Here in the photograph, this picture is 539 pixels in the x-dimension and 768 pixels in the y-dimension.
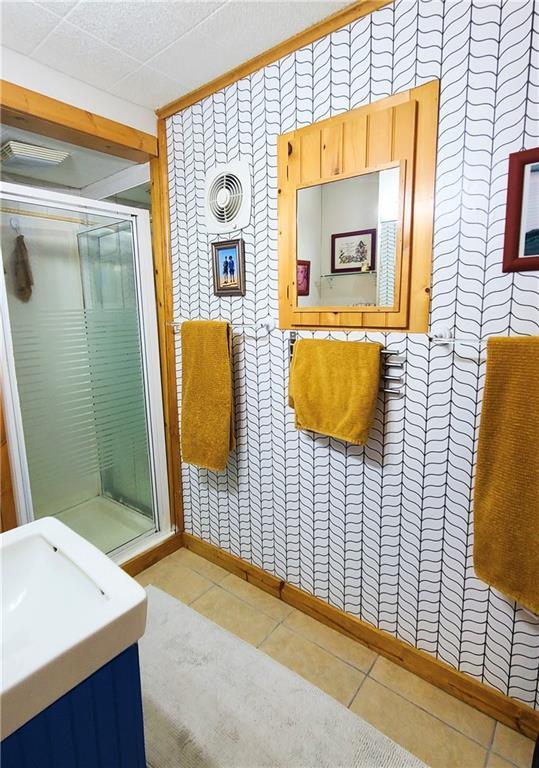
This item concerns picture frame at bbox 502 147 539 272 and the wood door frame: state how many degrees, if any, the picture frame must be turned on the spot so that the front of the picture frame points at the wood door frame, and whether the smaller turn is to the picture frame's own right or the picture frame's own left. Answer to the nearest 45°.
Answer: approximately 45° to the picture frame's own right

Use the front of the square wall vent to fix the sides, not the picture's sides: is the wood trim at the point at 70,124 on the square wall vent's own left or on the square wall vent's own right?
on the square wall vent's own right

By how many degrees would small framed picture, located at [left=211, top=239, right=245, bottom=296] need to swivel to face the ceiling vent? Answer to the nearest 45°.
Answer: approximately 90° to its right

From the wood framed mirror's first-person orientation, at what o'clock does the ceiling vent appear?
The ceiling vent is roughly at 2 o'clock from the wood framed mirror.

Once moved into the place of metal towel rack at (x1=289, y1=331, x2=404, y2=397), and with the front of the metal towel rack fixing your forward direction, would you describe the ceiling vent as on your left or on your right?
on your right

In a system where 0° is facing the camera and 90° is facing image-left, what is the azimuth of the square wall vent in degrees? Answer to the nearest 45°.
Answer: approximately 45°

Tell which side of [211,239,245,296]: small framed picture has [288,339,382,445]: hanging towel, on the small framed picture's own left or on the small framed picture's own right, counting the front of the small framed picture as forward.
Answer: on the small framed picture's own left

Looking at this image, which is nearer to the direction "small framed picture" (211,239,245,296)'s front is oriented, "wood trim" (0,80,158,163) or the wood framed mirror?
the wood trim

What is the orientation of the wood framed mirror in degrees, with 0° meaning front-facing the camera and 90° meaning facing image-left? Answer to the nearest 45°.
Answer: approximately 45°
